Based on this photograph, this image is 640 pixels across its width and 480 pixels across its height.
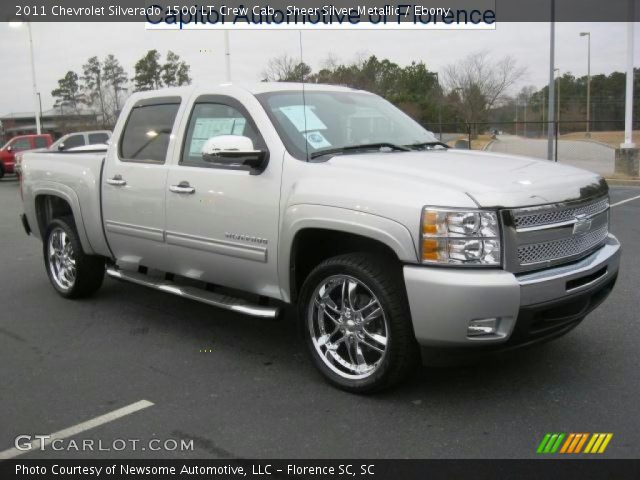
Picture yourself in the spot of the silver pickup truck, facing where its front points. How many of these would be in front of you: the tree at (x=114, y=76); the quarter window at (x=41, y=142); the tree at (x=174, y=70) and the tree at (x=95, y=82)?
0

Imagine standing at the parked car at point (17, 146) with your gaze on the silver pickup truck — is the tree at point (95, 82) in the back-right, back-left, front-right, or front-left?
back-left

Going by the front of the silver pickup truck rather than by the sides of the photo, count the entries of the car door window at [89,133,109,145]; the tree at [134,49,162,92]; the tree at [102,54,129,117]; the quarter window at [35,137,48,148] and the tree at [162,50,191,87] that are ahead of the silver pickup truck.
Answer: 0

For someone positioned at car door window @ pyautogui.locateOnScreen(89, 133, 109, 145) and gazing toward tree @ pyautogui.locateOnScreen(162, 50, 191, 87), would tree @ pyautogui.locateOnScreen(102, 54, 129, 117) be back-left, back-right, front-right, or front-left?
front-left

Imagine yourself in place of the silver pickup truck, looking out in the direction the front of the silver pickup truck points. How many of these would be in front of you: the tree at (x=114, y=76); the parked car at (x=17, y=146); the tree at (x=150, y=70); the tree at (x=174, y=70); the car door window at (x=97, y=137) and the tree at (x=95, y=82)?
0

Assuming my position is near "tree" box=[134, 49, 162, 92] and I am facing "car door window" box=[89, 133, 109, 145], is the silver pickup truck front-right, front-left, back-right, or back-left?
front-left

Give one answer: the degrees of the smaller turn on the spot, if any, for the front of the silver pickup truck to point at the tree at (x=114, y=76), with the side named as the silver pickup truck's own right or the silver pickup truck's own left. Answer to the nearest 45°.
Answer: approximately 135° to the silver pickup truck's own left

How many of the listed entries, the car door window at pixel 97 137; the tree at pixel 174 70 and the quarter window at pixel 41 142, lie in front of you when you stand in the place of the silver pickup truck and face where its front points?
0

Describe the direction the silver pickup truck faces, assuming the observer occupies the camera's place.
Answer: facing the viewer and to the right of the viewer

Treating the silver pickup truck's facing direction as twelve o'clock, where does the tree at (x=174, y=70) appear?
The tree is roughly at 7 o'clock from the silver pickup truck.

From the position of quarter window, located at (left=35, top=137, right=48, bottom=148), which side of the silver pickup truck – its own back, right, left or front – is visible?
back

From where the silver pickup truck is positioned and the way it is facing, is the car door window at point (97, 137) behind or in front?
behind

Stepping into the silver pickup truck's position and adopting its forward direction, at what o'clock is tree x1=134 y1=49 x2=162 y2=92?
The tree is roughly at 7 o'clock from the silver pickup truck.

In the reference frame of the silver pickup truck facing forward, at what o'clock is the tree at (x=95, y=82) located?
The tree is roughly at 7 o'clock from the silver pickup truck.
